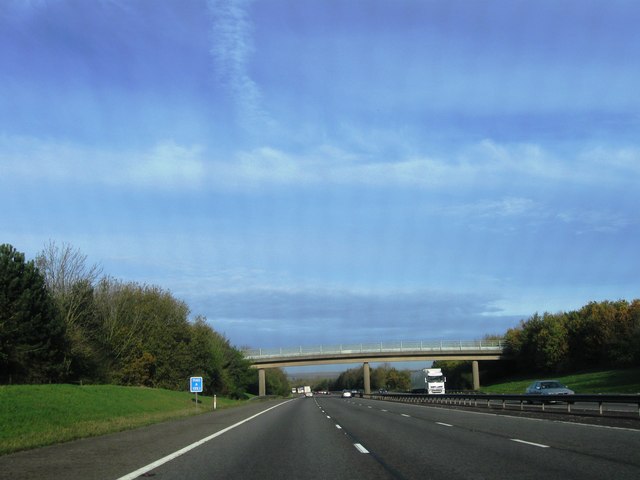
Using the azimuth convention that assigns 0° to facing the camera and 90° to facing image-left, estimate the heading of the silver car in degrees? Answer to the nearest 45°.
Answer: approximately 315°
